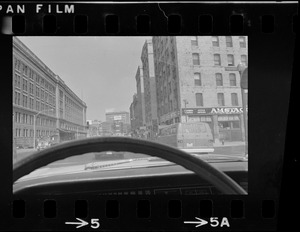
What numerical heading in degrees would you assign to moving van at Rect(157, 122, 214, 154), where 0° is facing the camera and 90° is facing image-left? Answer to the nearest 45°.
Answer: approximately 135°
